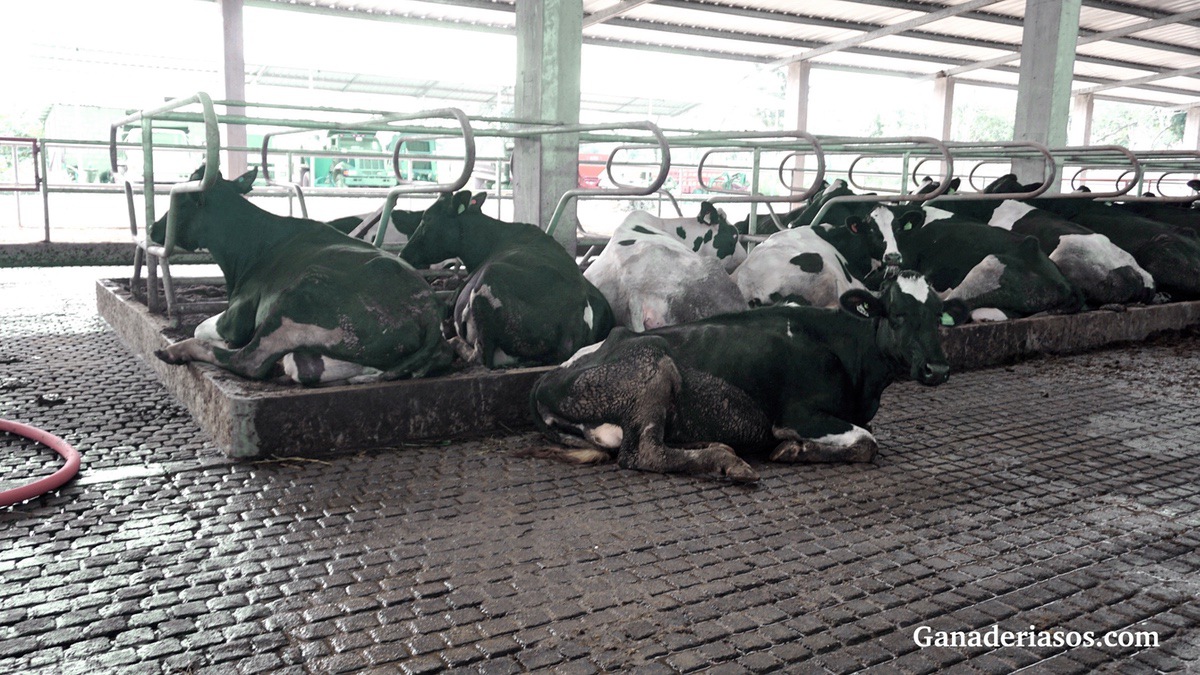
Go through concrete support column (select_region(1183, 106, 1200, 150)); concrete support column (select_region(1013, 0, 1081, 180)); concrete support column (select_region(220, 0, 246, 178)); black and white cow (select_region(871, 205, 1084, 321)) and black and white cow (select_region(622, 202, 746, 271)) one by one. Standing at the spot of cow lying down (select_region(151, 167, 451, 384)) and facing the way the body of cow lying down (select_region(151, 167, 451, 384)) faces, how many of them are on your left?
0

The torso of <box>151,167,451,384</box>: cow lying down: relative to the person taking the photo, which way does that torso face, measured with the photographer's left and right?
facing away from the viewer and to the left of the viewer

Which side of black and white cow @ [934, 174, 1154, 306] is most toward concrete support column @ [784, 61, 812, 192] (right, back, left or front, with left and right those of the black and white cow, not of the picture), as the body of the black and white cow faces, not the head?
front

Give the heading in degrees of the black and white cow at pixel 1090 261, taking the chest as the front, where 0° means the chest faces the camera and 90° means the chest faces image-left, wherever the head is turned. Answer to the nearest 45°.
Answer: approximately 135°

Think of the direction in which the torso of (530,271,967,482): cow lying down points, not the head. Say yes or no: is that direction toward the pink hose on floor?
no

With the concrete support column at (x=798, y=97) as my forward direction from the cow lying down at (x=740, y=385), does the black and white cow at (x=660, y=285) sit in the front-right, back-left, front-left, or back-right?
front-left

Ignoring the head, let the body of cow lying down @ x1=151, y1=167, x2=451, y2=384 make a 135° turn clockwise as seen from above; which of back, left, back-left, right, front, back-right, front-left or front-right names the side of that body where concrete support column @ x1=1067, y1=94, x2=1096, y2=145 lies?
front-left

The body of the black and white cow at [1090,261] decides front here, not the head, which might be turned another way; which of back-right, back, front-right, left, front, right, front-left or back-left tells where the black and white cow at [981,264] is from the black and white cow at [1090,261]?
left

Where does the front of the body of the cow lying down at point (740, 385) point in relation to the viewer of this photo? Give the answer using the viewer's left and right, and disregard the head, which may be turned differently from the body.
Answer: facing to the right of the viewer

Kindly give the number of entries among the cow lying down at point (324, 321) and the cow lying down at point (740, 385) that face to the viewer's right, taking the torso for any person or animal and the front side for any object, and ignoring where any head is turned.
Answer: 1

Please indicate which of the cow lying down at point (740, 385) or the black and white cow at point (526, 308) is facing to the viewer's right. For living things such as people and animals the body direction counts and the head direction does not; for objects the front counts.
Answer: the cow lying down

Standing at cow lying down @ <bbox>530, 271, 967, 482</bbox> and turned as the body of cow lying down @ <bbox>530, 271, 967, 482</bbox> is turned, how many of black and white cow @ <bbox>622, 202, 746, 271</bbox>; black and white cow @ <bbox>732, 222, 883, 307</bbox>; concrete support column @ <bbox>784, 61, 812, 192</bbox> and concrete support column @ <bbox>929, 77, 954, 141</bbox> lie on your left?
4

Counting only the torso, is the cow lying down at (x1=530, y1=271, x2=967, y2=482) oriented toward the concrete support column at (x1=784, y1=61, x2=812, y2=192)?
no

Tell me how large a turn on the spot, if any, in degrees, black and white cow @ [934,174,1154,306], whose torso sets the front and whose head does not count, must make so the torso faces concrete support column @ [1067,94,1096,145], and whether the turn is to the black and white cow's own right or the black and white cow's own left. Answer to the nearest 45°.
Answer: approximately 45° to the black and white cow's own right

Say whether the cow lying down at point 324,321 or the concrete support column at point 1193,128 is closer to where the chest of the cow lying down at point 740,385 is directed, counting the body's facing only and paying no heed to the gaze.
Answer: the concrete support column

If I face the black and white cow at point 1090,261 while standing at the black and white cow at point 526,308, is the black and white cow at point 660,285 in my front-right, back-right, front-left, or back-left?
front-left
